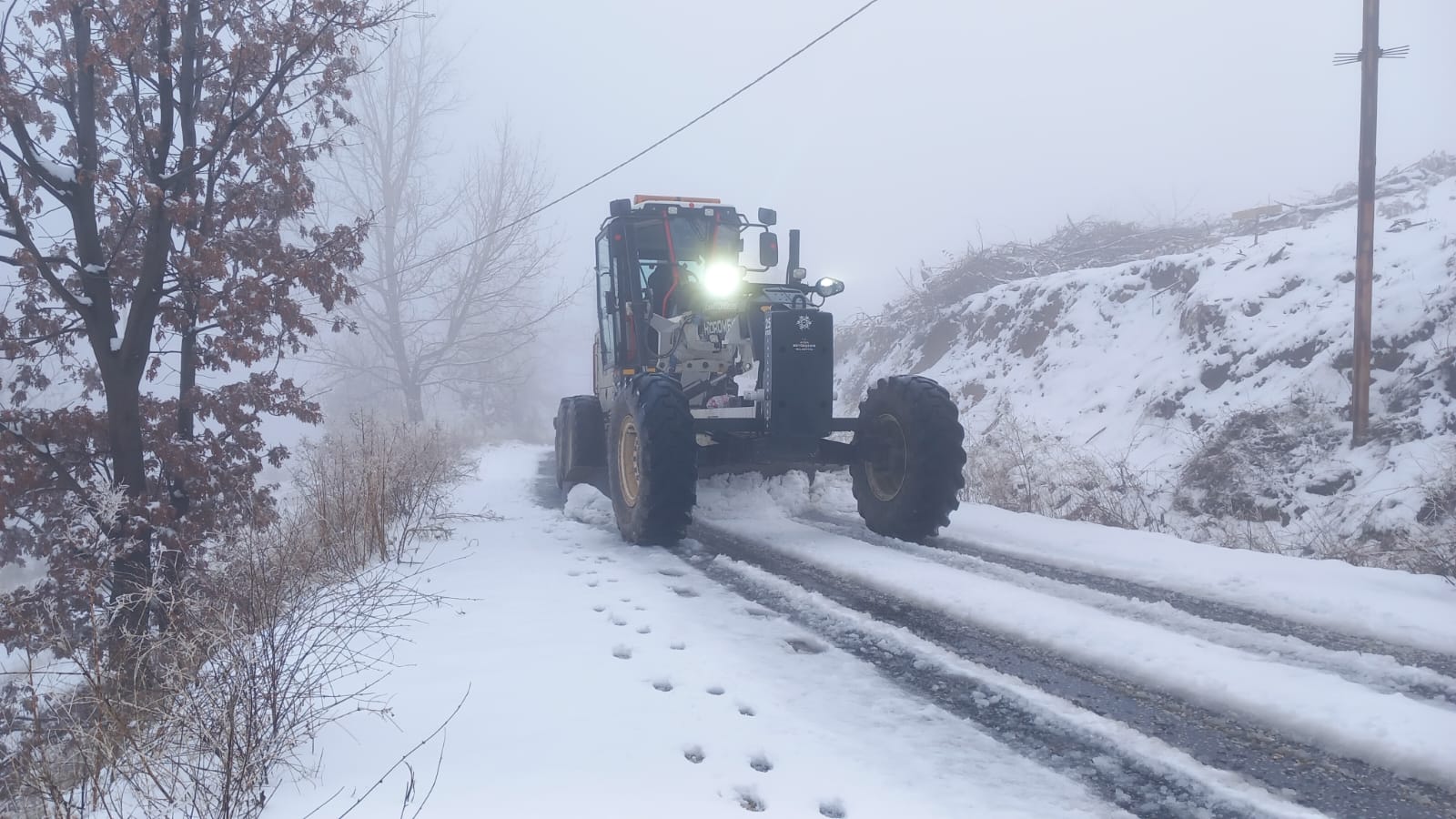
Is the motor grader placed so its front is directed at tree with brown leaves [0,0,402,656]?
no

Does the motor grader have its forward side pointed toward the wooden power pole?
no
